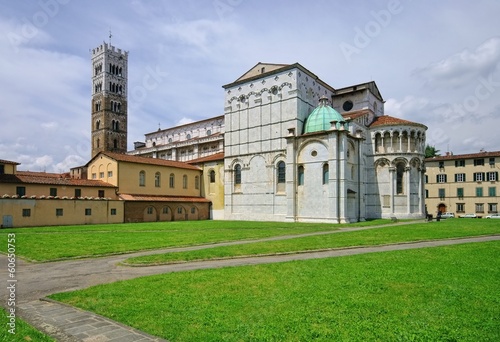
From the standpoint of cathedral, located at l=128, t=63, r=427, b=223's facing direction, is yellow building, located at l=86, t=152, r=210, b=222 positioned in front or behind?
in front

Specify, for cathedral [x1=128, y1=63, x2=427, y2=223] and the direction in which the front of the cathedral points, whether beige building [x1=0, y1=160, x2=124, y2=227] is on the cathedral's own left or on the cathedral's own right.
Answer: on the cathedral's own left

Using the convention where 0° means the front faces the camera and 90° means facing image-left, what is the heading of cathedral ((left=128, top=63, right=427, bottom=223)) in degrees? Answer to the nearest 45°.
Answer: approximately 135°
